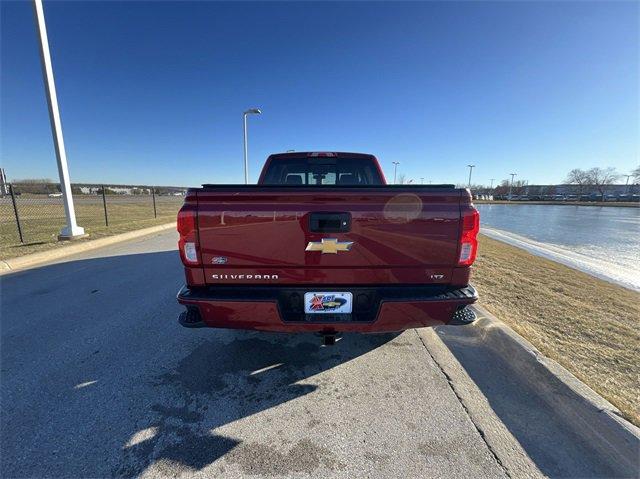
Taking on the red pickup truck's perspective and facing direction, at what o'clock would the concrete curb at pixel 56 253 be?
The concrete curb is roughly at 10 o'clock from the red pickup truck.

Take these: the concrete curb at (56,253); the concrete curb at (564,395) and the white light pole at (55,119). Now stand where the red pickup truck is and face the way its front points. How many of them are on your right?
1

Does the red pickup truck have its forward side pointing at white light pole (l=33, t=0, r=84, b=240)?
no

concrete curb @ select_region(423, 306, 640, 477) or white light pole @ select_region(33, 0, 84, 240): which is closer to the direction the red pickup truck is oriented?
the white light pole

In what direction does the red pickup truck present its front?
away from the camera
